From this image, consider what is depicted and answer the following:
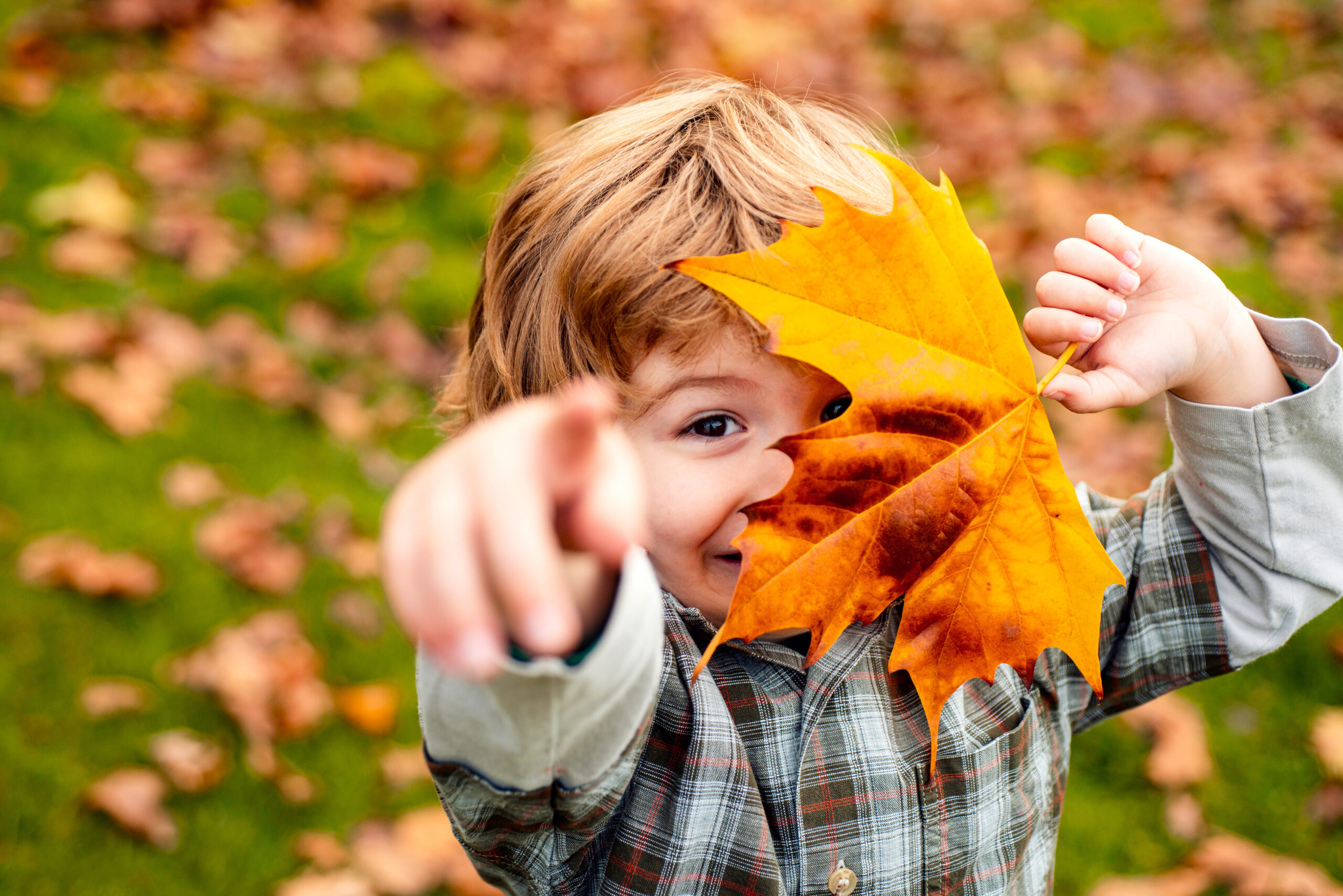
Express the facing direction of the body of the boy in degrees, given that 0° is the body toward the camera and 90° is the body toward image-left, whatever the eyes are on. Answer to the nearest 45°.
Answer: approximately 0°

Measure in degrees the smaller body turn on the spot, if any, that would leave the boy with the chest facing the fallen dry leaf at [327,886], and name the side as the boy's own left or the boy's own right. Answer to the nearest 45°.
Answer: approximately 135° to the boy's own right

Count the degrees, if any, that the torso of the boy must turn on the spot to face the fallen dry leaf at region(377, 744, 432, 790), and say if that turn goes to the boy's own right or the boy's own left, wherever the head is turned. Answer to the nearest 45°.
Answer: approximately 135° to the boy's own right

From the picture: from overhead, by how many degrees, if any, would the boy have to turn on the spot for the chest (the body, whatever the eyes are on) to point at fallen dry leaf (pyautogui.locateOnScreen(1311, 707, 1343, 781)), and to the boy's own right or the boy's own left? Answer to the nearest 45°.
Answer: approximately 135° to the boy's own left

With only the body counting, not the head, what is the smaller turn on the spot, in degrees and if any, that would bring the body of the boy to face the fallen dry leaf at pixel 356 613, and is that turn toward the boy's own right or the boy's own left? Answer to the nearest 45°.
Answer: approximately 135° to the boy's own right

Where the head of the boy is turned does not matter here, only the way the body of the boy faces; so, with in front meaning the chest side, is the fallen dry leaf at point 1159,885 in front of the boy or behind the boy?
behind

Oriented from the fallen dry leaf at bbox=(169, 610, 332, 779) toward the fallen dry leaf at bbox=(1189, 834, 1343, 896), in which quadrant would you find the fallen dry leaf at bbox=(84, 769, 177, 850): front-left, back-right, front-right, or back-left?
back-right

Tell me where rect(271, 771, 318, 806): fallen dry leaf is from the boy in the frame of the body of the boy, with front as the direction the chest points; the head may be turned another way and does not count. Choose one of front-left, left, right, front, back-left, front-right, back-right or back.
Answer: back-right
